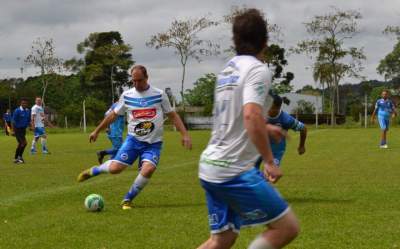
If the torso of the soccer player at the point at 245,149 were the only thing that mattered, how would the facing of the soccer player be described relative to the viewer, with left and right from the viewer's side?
facing away from the viewer and to the right of the viewer

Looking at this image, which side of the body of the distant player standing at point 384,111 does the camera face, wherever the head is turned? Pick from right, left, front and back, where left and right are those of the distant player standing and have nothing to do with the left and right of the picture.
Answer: front

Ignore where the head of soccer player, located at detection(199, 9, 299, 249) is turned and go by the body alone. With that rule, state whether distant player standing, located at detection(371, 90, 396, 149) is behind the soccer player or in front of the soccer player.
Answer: in front

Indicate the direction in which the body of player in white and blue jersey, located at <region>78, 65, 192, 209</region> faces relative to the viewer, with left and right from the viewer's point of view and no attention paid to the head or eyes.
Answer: facing the viewer

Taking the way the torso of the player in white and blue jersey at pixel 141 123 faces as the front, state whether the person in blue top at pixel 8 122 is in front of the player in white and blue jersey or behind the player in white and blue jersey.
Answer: behind

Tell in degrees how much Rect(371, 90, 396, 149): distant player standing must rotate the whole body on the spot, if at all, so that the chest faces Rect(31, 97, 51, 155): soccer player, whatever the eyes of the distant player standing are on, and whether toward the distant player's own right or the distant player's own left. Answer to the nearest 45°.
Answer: approximately 90° to the distant player's own right

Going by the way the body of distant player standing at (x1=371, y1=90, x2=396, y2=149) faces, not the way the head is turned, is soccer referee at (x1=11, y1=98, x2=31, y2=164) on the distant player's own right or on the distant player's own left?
on the distant player's own right

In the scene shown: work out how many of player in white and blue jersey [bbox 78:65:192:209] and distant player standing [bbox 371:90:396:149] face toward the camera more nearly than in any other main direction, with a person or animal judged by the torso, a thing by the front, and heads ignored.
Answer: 2
